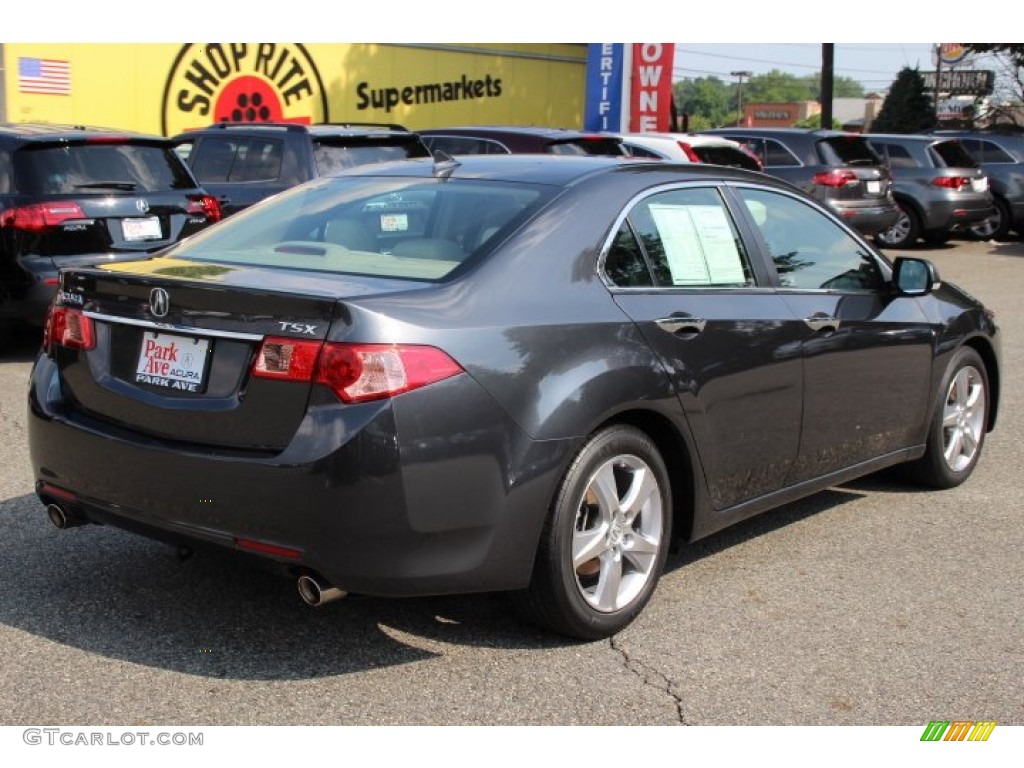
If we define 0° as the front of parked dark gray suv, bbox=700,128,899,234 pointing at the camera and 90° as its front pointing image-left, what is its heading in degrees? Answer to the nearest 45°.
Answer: approximately 135°

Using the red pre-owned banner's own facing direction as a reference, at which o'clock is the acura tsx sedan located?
The acura tsx sedan is roughly at 12 o'clock from the red pre-owned banner.

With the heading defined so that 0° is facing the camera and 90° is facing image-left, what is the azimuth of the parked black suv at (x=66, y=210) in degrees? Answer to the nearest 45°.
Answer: approximately 135°

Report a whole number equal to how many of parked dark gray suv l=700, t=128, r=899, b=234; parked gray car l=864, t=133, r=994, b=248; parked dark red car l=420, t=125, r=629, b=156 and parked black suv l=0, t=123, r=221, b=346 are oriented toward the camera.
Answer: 0

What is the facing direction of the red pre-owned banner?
toward the camera

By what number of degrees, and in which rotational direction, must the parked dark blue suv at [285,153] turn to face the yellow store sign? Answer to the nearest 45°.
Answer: approximately 45° to its right

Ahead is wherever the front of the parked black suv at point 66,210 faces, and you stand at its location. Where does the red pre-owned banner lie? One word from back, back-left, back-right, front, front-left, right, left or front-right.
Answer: right

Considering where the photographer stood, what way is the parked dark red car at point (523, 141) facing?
facing away from the viewer and to the left of the viewer

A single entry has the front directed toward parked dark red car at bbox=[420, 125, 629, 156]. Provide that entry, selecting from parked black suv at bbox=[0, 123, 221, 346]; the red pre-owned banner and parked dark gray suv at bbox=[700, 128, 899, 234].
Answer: the red pre-owned banner

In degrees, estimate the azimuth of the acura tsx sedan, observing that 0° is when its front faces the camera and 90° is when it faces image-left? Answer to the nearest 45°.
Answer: approximately 225°

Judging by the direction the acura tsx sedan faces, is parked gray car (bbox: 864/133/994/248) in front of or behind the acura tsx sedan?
in front

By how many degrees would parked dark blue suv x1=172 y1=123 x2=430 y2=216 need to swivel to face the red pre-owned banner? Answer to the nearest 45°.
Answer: approximately 90° to its right

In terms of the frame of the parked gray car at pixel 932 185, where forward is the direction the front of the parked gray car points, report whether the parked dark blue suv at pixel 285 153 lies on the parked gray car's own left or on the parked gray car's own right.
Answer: on the parked gray car's own left

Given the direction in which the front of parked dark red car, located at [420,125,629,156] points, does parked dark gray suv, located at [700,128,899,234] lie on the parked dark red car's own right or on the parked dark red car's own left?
on the parked dark red car's own right

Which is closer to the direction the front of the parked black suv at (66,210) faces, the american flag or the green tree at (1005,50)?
the american flag

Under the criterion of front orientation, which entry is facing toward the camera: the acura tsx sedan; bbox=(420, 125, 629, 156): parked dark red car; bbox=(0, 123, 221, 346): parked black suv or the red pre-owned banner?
the red pre-owned banner

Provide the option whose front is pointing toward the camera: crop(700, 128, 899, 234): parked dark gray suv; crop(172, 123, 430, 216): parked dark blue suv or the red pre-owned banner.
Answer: the red pre-owned banner

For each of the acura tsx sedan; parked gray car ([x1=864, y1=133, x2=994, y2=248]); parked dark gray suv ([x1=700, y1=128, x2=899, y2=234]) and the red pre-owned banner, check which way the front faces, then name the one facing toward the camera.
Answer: the red pre-owned banner

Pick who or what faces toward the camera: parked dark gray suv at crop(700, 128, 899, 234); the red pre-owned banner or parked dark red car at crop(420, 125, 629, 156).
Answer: the red pre-owned banner

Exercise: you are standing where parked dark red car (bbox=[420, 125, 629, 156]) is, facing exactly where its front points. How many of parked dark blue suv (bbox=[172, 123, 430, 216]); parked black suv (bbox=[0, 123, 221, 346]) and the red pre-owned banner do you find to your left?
2

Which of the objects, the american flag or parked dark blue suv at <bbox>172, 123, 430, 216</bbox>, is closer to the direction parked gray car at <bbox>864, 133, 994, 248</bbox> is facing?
the american flag
